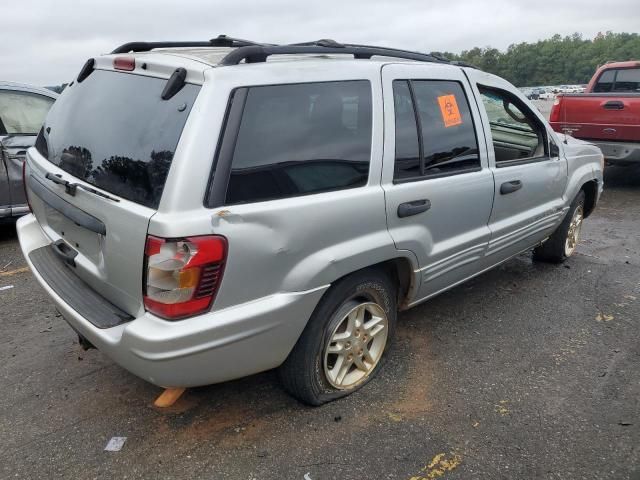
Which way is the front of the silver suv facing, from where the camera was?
facing away from the viewer and to the right of the viewer

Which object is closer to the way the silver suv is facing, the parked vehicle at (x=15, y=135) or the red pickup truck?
the red pickup truck

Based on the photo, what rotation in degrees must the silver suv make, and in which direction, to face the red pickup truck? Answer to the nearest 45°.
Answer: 0° — it already faces it

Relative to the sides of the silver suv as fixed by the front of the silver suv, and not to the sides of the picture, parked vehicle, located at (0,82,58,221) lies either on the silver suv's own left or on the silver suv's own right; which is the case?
on the silver suv's own left
